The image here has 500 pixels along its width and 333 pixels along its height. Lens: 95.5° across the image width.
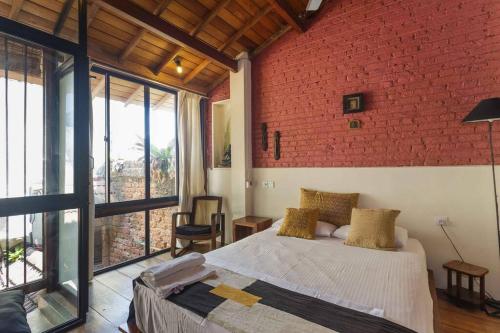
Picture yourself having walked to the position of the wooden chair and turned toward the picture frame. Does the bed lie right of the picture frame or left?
right

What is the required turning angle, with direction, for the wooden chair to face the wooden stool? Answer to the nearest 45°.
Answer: approximately 90° to its left

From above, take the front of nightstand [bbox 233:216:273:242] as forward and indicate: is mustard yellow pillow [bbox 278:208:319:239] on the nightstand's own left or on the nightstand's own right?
on the nightstand's own left

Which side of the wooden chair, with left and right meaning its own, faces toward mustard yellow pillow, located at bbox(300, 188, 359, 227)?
left

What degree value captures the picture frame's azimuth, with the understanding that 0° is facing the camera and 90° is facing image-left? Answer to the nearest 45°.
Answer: approximately 0°

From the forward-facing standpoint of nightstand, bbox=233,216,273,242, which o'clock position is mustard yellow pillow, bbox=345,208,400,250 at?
The mustard yellow pillow is roughly at 9 o'clock from the nightstand.

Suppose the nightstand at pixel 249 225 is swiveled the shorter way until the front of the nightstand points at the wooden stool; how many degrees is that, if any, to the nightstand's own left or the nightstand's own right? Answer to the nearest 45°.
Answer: approximately 90° to the nightstand's own left
